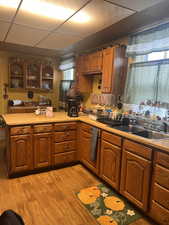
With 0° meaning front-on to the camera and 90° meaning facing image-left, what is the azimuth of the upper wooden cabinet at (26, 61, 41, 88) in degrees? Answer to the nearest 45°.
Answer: approximately 0°

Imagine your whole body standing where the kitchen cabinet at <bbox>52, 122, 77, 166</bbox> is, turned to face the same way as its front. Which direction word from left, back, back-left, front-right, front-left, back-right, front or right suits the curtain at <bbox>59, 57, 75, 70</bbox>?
back-left

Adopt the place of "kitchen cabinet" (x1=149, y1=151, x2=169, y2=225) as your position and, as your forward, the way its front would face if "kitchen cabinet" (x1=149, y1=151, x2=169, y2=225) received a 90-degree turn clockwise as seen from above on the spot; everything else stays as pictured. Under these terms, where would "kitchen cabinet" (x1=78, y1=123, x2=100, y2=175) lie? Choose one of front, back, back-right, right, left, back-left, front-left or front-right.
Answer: front

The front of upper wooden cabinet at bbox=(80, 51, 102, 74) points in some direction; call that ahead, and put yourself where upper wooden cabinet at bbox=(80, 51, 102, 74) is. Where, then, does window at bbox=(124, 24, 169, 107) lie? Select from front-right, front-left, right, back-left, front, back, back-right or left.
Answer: left

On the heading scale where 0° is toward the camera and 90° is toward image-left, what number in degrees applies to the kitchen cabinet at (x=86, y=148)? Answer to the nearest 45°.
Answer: approximately 45°

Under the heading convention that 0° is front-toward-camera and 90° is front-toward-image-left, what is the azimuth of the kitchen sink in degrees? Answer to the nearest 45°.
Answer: approximately 45°

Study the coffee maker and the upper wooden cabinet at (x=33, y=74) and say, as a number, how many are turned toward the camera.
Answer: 2

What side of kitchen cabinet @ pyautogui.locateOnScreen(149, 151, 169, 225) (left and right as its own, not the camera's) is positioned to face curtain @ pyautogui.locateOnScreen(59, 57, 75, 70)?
right

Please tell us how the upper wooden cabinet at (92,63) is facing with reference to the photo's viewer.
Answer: facing the viewer and to the left of the viewer

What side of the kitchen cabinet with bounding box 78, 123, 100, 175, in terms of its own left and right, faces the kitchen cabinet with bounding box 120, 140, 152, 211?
left

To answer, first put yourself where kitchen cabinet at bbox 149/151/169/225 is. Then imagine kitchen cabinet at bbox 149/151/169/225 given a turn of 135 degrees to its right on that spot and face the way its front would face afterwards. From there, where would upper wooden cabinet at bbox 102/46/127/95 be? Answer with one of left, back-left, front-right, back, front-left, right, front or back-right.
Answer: front-left

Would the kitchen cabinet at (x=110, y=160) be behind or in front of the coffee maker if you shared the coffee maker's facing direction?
in front

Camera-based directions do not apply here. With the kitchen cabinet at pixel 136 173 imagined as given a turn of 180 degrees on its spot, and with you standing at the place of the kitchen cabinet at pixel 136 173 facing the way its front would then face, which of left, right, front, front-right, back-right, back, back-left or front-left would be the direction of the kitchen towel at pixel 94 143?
left
